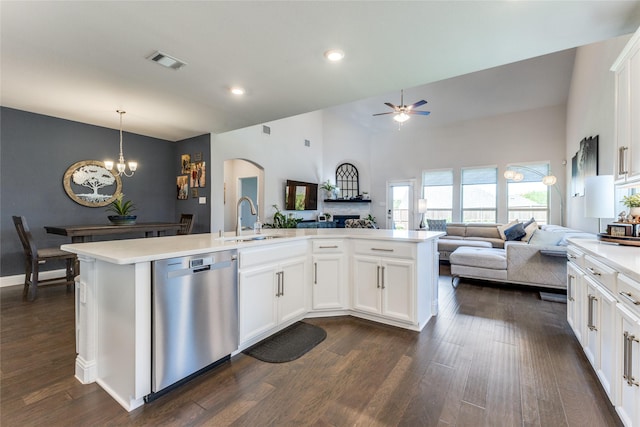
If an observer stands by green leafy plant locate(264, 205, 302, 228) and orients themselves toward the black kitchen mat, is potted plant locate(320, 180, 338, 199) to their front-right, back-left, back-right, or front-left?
back-left

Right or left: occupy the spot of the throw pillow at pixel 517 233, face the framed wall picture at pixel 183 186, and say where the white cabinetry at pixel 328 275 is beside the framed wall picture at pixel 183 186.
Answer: left

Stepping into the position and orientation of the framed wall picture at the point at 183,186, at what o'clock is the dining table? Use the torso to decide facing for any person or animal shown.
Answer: The dining table is roughly at 12 o'clock from the framed wall picture.

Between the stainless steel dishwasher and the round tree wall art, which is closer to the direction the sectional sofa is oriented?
the round tree wall art

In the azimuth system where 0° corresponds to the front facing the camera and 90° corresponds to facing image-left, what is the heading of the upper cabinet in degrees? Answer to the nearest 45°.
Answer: approximately 90°

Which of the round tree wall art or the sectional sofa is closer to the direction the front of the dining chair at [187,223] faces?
the round tree wall art

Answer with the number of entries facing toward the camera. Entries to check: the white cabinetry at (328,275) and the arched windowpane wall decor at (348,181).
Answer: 2

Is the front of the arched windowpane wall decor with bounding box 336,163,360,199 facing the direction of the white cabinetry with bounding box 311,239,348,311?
yes

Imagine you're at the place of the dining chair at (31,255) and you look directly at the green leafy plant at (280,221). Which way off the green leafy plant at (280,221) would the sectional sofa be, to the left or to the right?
right

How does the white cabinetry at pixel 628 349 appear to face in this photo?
to the viewer's left

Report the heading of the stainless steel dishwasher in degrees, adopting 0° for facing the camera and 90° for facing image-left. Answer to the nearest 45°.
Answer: approximately 315°

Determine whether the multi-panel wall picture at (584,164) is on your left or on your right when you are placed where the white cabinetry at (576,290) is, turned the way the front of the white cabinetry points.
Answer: on your right
